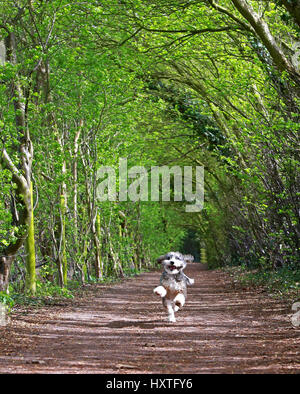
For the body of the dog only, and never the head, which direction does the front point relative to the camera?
toward the camera
